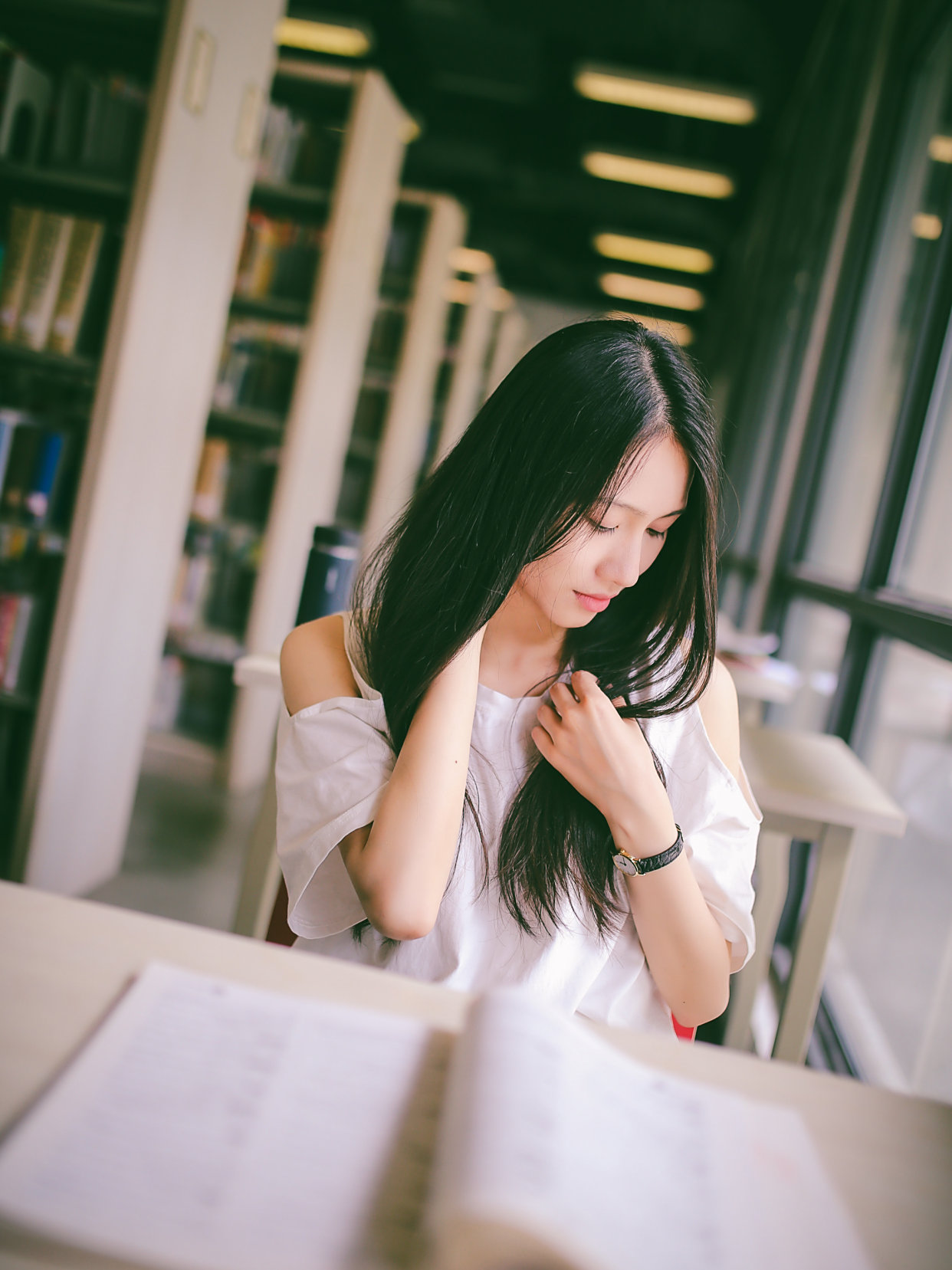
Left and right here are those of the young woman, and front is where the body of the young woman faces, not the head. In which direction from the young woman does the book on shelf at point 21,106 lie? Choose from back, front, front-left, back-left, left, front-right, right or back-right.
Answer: back-right

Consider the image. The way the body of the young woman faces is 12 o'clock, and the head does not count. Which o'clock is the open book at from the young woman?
The open book is roughly at 12 o'clock from the young woman.

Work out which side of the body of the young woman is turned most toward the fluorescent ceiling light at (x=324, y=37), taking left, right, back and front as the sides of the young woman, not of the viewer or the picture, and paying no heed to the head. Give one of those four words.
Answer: back

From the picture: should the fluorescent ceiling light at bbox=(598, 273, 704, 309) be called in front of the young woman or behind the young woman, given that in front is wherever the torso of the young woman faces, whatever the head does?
behind

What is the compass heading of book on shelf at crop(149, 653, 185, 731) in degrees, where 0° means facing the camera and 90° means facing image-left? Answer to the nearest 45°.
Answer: approximately 0°

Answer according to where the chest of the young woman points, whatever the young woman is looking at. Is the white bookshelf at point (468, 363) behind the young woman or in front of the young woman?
behind

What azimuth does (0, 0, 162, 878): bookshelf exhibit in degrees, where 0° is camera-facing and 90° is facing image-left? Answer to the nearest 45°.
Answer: approximately 0°

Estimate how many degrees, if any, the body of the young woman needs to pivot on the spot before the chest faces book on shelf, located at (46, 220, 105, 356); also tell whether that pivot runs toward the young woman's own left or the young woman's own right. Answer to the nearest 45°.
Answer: approximately 135° to the young woman's own right
